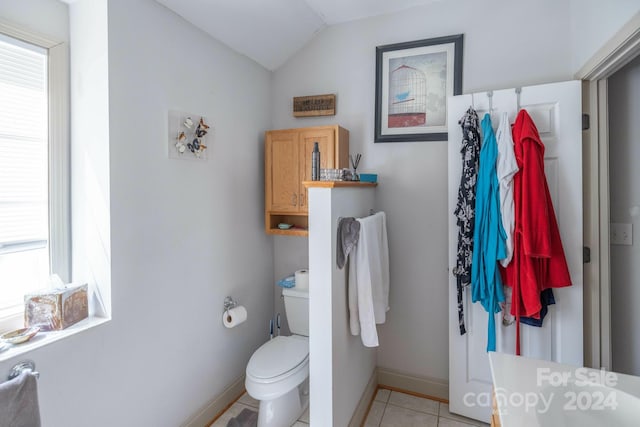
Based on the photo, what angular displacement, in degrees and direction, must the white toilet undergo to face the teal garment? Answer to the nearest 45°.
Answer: approximately 135° to its left

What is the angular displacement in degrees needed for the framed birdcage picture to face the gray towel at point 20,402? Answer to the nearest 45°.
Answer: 0° — it already faces it

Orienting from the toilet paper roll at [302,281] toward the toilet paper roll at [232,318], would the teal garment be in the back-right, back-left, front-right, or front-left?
back-left

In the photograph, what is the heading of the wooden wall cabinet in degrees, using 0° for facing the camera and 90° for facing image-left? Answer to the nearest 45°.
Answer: approximately 45°

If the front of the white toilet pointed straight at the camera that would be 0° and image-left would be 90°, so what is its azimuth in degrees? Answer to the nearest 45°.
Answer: approximately 45°
